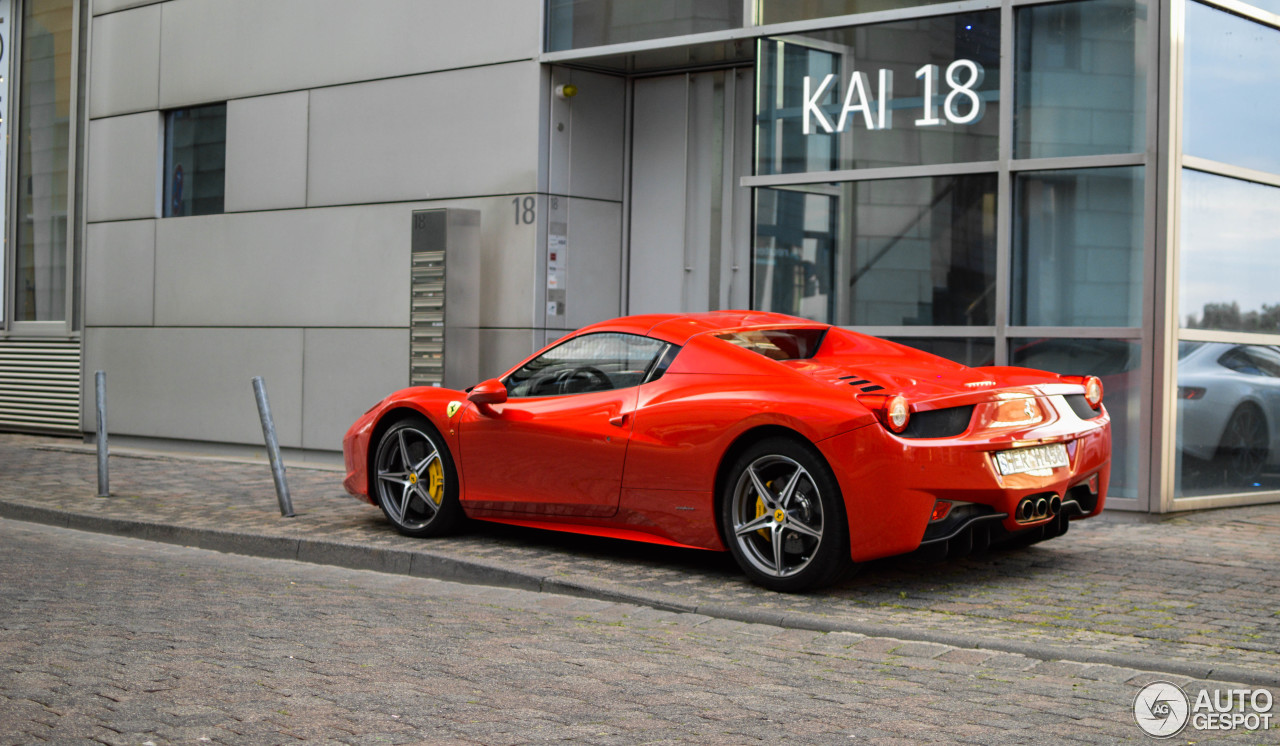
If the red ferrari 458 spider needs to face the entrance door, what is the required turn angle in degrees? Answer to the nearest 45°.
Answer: approximately 45° to its right

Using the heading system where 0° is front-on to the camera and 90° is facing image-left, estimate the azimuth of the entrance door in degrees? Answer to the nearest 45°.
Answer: approximately 0°

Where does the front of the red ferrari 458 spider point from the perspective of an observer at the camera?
facing away from the viewer and to the left of the viewer

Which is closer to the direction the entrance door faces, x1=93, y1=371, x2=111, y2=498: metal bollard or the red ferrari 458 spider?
the red ferrari 458 spider

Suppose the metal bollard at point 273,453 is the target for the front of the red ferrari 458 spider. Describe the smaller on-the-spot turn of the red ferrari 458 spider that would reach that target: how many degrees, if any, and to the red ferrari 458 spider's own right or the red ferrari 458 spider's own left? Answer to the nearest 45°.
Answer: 0° — it already faces it

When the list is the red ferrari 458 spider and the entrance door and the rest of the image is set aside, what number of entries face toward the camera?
1

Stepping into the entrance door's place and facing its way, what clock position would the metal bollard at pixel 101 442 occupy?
The metal bollard is roughly at 2 o'clock from the entrance door.

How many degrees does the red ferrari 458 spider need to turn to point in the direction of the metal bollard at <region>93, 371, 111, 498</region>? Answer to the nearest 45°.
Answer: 0° — it already faces it
